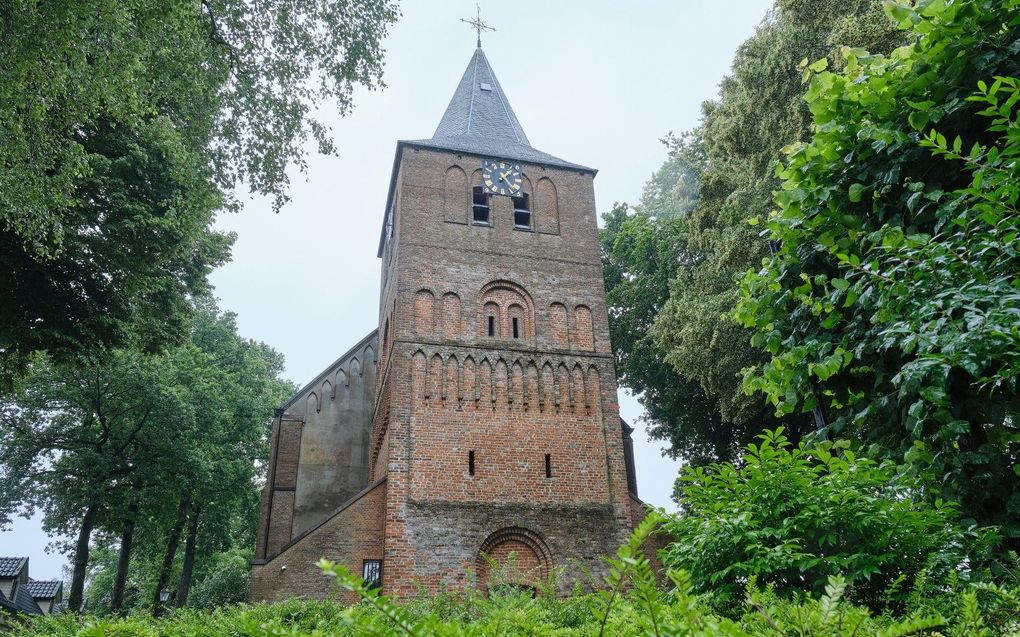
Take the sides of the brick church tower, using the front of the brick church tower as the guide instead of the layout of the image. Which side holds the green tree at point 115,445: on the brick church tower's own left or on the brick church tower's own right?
on the brick church tower's own right

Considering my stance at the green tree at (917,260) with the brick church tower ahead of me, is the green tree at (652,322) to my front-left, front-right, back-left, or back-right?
front-right

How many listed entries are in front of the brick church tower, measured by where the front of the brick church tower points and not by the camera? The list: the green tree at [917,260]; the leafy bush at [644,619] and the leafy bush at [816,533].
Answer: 3

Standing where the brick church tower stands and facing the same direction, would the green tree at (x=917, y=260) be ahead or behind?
ahead

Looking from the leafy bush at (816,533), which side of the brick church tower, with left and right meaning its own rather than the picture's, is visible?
front

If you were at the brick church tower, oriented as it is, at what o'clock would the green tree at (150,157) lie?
The green tree is roughly at 1 o'clock from the brick church tower.

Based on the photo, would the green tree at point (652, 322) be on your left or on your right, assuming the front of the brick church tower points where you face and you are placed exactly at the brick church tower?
on your left

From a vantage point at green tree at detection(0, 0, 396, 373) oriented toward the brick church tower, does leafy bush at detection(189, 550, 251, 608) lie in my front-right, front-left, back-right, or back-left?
front-left

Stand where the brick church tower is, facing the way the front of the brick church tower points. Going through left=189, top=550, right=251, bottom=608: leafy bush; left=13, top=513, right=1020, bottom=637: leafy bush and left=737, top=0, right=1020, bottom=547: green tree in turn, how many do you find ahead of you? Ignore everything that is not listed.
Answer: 2

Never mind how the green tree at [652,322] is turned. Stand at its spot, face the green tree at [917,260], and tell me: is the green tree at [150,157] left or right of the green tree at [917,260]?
right

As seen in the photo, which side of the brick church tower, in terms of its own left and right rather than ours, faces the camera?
front

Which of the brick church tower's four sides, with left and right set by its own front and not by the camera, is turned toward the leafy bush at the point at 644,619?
front
